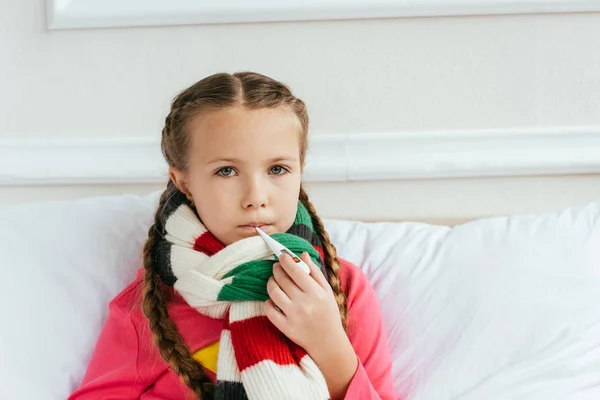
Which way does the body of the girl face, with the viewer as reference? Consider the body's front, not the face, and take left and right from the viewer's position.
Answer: facing the viewer

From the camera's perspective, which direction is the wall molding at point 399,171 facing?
toward the camera

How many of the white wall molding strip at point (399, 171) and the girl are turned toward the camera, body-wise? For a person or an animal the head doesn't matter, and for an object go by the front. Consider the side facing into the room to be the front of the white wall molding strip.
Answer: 2
